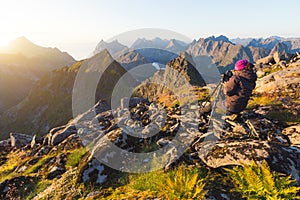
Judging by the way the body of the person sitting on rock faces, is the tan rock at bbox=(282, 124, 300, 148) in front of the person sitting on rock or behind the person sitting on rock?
behind

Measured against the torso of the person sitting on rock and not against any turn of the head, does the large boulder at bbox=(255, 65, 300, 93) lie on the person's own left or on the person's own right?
on the person's own right

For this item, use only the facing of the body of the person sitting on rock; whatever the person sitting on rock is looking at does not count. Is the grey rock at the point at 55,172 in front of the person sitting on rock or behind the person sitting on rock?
in front

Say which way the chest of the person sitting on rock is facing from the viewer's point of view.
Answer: to the viewer's left

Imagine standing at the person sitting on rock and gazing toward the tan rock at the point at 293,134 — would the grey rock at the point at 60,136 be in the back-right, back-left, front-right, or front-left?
back-right
